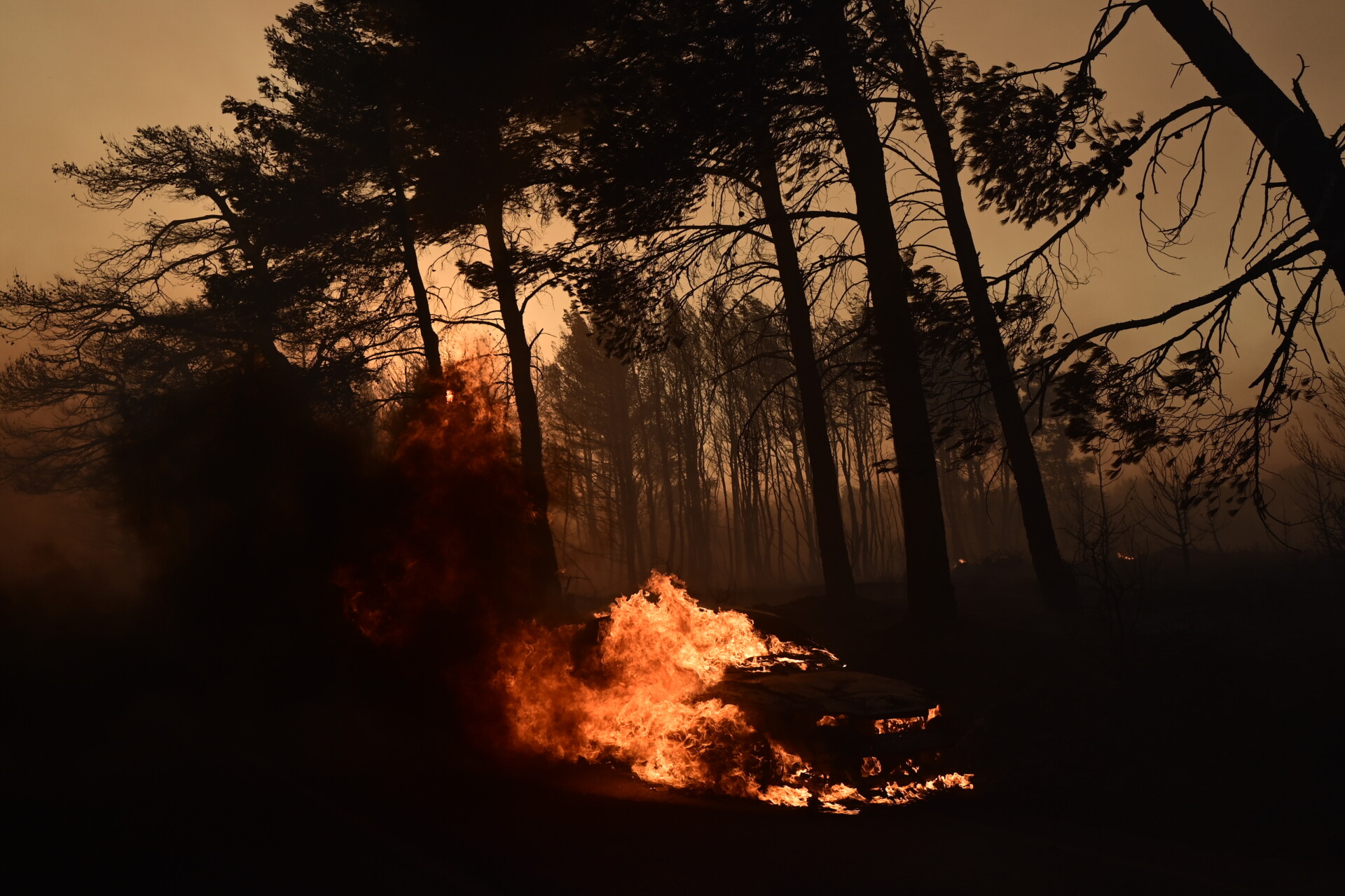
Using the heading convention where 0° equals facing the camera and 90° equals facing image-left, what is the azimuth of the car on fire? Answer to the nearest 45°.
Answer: approximately 315°

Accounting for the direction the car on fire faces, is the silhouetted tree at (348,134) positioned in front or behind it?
behind
